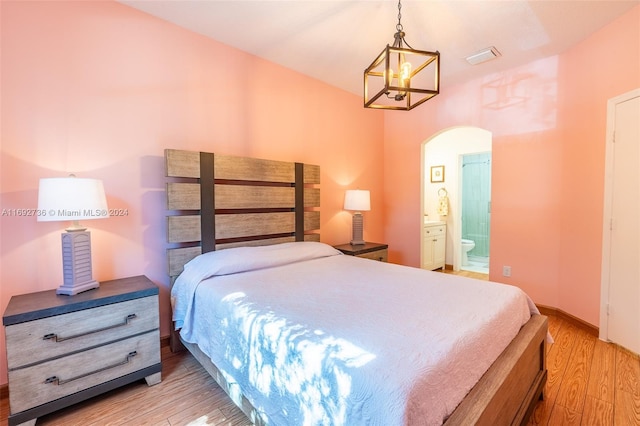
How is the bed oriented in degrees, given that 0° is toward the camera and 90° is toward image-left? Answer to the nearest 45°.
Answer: approximately 315°

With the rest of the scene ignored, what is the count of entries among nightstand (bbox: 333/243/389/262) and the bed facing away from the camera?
0

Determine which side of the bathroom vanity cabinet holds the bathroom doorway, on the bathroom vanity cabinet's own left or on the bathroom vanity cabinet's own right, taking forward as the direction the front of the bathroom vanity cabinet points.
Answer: on the bathroom vanity cabinet's own left

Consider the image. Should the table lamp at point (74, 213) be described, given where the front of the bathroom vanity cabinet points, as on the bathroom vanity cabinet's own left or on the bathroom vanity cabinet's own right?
on the bathroom vanity cabinet's own right

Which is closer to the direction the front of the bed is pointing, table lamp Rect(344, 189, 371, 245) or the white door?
the white door

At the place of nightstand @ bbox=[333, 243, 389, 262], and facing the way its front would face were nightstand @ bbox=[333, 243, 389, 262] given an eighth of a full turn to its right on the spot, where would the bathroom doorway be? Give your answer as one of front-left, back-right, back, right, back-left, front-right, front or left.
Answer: back-left

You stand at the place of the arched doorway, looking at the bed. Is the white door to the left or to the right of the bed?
left

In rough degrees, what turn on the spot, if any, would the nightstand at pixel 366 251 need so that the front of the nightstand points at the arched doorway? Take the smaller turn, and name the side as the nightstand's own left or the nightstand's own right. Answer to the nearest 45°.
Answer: approximately 90° to the nightstand's own left

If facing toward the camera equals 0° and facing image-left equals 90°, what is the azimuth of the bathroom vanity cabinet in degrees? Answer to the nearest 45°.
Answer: approximately 315°

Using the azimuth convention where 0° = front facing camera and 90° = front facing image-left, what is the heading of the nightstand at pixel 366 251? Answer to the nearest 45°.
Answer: approximately 315°

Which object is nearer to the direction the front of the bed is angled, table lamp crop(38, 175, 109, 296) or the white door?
the white door

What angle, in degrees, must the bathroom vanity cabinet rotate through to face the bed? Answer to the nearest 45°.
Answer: approximately 45° to its right
